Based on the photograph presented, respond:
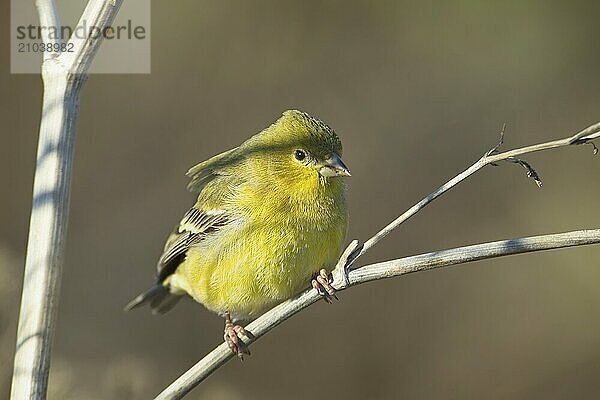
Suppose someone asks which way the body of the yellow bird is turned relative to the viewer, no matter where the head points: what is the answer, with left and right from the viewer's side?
facing the viewer and to the right of the viewer

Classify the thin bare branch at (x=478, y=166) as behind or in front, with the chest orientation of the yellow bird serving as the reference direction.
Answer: in front
